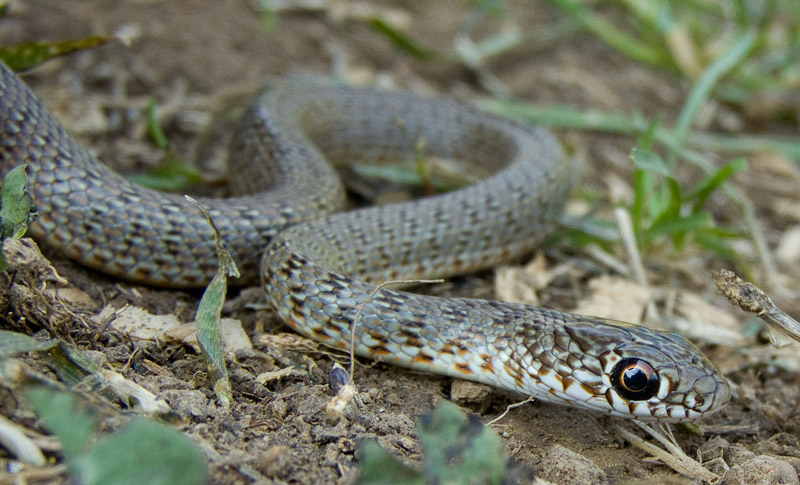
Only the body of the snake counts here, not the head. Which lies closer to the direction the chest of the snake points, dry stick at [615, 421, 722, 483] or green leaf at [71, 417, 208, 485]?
the dry stick

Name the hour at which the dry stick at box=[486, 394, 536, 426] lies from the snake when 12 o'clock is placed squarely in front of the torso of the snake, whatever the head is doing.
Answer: The dry stick is roughly at 2 o'clock from the snake.

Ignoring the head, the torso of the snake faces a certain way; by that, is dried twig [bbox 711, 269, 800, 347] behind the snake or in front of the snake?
in front

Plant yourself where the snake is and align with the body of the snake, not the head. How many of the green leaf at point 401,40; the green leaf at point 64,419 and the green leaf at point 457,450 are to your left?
1

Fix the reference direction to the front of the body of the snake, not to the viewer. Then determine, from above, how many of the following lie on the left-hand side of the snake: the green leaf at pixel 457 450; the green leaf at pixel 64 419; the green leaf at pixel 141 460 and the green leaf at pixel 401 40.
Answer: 1

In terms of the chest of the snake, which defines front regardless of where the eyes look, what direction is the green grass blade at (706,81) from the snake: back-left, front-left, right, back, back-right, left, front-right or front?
front-left

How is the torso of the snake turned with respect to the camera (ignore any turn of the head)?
to the viewer's right

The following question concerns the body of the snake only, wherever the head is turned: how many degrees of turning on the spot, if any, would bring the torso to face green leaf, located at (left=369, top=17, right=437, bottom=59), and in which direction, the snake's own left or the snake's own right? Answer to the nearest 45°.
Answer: approximately 90° to the snake's own left

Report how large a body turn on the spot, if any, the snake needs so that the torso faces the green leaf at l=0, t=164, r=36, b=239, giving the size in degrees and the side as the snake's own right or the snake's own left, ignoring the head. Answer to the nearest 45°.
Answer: approximately 135° to the snake's own right

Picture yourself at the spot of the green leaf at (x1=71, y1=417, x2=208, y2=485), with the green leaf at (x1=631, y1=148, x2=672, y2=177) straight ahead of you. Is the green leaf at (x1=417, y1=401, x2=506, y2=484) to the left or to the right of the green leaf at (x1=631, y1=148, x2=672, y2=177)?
right

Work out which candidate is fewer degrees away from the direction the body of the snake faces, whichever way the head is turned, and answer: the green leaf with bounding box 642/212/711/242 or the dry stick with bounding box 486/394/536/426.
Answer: the green leaf

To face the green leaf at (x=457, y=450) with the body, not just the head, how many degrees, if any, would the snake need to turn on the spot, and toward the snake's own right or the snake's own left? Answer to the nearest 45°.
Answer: approximately 90° to the snake's own right

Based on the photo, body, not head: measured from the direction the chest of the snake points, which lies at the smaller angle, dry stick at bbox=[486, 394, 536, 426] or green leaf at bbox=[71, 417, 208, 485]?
the dry stick

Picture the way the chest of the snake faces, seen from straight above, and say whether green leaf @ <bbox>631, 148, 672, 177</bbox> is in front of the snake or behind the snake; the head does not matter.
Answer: in front
